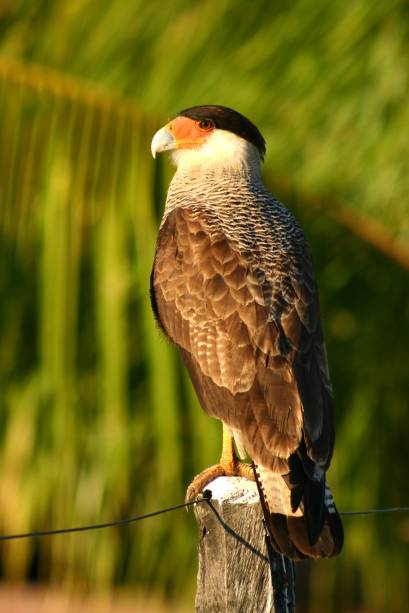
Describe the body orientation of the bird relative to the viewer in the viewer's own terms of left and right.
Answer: facing away from the viewer and to the left of the viewer
